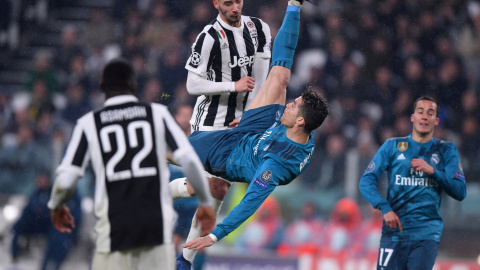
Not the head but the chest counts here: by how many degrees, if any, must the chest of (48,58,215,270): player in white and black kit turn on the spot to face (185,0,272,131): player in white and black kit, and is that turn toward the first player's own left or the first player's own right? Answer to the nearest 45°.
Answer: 0° — they already face them

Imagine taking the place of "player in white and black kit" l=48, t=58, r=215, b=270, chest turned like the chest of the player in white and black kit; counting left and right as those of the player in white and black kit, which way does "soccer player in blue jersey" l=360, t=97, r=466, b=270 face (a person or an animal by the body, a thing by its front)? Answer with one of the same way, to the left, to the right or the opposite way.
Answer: the opposite way

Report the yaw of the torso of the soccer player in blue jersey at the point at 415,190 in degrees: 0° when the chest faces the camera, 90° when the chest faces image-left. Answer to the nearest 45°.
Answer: approximately 0°

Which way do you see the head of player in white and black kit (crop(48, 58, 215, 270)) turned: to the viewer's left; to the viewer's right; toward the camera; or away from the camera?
away from the camera

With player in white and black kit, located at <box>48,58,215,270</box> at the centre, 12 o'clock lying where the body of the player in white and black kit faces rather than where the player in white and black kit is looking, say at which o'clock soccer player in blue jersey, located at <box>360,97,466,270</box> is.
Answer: The soccer player in blue jersey is roughly at 2 o'clock from the player in white and black kit.

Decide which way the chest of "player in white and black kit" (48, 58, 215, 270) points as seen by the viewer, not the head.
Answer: away from the camera

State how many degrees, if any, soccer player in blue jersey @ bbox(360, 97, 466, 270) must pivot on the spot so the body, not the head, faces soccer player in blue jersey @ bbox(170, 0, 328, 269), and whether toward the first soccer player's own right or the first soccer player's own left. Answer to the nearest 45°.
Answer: approximately 90° to the first soccer player's own right

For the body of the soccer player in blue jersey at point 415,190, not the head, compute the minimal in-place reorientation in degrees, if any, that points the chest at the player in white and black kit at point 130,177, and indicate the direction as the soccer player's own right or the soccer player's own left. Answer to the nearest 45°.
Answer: approximately 45° to the soccer player's own right

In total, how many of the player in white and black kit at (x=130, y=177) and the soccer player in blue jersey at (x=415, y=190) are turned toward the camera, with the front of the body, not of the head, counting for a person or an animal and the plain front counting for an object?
1

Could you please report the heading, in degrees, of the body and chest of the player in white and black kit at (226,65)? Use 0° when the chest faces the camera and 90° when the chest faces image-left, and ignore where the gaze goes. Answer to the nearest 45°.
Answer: approximately 315°

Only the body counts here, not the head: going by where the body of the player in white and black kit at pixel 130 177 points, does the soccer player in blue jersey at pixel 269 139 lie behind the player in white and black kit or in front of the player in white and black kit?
in front

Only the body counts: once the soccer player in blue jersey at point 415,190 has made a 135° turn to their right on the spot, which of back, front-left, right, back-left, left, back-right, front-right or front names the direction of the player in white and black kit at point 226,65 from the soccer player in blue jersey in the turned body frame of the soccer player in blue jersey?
front-left
